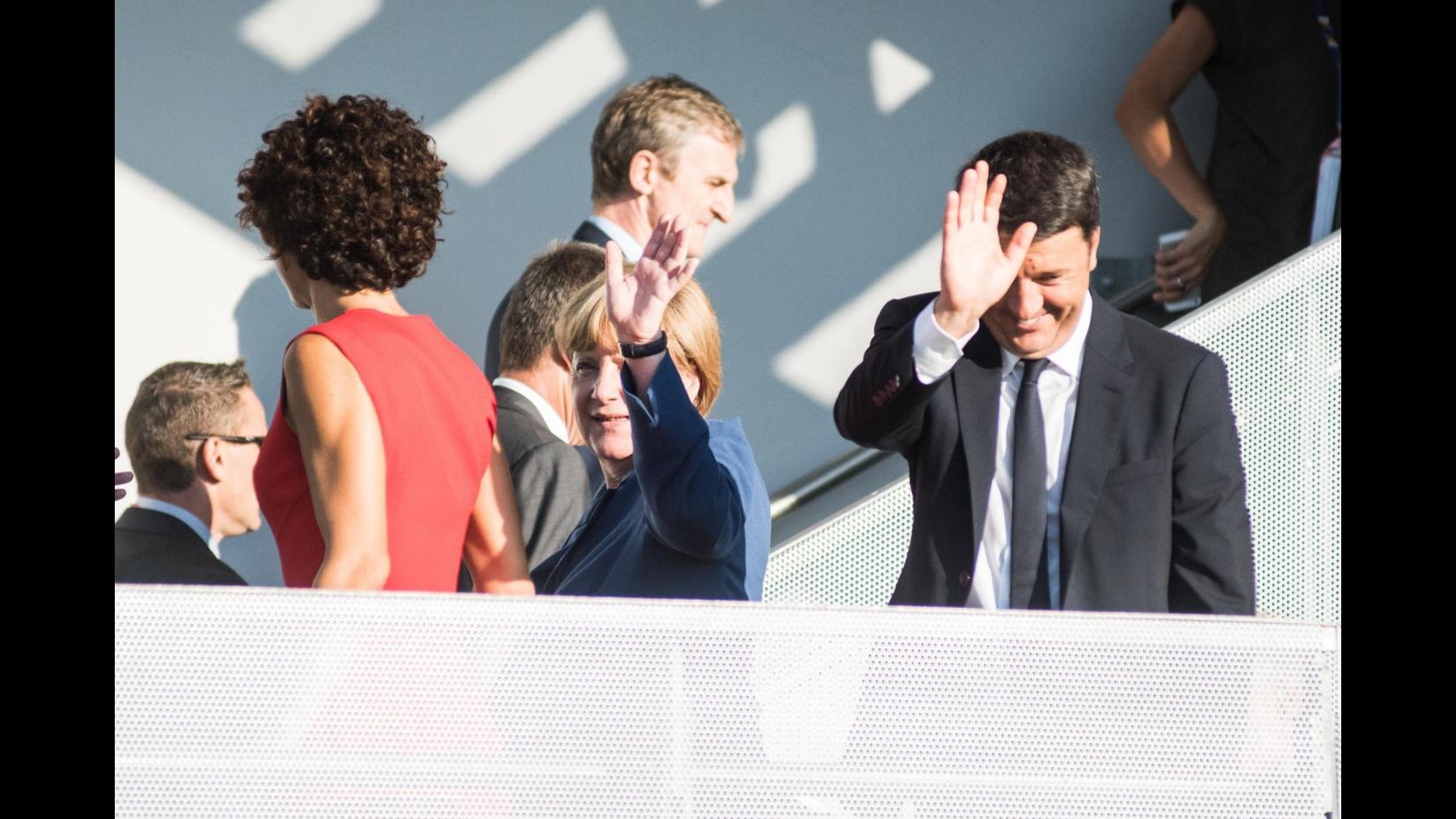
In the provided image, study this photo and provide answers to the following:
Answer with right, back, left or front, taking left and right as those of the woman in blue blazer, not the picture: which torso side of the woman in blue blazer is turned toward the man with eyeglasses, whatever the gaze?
right

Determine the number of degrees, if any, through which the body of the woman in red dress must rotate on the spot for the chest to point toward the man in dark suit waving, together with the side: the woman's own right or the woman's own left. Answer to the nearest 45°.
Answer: approximately 135° to the woman's own right

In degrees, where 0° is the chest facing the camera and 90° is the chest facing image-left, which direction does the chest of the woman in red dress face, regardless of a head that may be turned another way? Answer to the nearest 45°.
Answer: approximately 135°

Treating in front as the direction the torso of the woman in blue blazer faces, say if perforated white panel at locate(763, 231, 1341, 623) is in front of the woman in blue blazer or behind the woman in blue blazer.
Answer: behind

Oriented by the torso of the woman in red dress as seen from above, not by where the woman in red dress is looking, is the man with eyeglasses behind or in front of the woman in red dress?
in front

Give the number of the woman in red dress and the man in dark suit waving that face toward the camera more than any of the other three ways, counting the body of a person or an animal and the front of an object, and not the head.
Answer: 1

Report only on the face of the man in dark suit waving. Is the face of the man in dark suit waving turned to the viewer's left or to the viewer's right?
to the viewer's left

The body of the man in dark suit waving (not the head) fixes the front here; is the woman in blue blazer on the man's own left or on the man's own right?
on the man's own right

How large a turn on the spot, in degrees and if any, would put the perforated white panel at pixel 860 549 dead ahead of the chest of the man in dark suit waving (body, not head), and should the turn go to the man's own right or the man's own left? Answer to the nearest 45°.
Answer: approximately 135° to the man's own right
